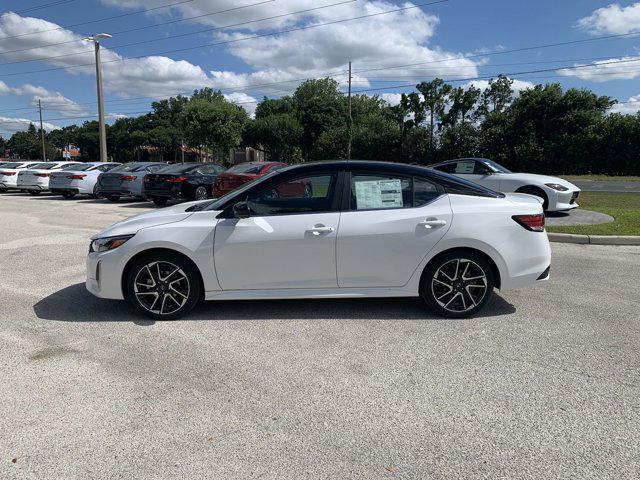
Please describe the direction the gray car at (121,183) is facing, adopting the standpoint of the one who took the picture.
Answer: facing away from the viewer and to the right of the viewer

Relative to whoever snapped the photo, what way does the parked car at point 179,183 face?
facing away from the viewer and to the right of the viewer

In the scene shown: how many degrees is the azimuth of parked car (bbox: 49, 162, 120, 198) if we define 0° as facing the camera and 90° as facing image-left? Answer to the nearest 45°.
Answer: approximately 225°

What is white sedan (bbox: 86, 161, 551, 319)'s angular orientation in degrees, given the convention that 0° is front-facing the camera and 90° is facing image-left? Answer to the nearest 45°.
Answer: approximately 90°

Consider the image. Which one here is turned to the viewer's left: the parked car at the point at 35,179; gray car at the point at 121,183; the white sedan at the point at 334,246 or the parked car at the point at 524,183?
the white sedan

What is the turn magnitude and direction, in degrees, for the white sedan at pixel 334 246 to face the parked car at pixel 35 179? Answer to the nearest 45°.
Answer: approximately 45° to its right

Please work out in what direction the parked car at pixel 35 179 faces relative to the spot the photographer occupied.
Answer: facing away from the viewer and to the right of the viewer

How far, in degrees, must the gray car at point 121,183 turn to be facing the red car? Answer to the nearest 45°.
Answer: approximately 90° to its right

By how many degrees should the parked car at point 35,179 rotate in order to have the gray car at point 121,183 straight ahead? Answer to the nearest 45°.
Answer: approximately 90° to its right

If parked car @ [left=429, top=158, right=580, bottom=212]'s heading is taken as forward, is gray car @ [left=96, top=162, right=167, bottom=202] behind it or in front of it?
behind

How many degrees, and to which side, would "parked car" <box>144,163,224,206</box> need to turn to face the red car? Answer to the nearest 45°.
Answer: approximately 90° to its right

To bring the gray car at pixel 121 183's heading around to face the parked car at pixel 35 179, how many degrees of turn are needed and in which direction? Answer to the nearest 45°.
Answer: approximately 90° to its left

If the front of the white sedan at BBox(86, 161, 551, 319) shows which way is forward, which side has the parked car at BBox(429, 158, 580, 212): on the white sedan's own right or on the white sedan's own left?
on the white sedan's own right

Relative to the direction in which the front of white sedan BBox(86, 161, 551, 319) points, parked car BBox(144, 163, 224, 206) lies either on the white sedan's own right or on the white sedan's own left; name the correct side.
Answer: on the white sedan's own right
